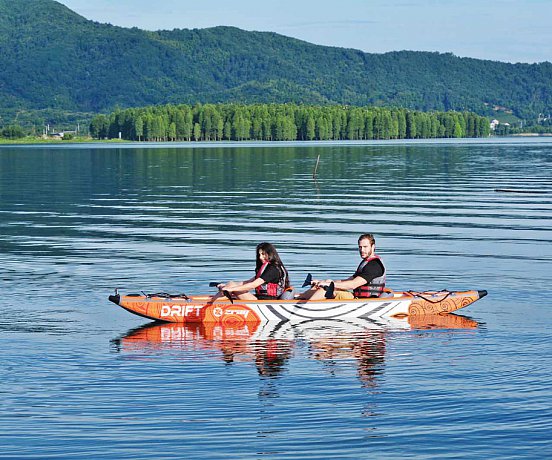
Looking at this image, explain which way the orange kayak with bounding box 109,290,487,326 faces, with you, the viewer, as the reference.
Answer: facing to the left of the viewer

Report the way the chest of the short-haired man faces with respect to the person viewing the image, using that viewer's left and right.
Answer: facing to the left of the viewer

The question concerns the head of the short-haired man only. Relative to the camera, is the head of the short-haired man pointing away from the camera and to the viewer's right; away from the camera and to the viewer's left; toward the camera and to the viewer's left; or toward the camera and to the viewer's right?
toward the camera and to the viewer's left

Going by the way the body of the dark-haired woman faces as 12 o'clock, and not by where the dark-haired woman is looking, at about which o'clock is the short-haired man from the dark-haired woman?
The short-haired man is roughly at 6 o'clock from the dark-haired woman.

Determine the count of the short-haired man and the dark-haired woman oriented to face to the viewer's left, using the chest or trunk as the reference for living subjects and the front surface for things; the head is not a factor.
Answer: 2

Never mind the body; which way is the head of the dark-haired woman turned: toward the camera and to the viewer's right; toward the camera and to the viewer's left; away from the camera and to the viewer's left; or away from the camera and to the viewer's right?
toward the camera and to the viewer's left

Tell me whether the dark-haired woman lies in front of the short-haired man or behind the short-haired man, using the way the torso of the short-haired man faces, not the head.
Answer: in front

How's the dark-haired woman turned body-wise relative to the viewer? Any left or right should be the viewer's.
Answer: facing to the left of the viewer
